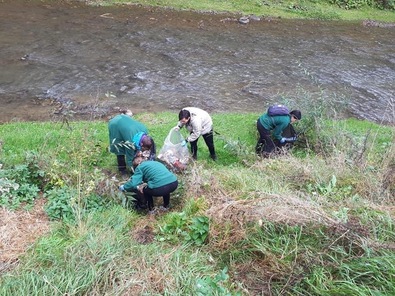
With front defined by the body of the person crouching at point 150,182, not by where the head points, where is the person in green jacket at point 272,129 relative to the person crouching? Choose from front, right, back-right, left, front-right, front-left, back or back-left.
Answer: back-right

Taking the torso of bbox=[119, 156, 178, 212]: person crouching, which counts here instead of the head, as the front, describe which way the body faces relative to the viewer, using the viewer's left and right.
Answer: facing to the left of the viewer

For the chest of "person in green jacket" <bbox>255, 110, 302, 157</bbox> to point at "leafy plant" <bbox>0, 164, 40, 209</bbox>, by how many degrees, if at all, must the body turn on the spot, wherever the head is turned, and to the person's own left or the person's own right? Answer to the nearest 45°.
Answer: approximately 135° to the person's own right

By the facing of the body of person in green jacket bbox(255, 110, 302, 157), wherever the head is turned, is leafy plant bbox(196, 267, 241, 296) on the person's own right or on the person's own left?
on the person's own right

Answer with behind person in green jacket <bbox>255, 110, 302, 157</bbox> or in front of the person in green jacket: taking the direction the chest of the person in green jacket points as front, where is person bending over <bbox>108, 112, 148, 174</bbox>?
behind

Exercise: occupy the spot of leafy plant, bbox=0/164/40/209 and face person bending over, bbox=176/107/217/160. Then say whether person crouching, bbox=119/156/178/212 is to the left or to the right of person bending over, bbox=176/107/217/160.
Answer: right

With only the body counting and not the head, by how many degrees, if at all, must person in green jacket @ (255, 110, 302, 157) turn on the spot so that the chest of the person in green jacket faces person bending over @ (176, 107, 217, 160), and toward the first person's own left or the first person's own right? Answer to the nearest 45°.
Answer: approximately 135° to the first person's own right

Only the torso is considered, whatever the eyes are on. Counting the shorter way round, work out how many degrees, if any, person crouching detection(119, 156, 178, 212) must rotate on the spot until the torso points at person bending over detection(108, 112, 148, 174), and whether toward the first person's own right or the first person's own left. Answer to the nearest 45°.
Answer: approximately 90° to the first person's own right

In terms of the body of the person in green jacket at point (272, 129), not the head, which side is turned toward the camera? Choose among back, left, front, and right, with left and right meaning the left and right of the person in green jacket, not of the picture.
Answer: right

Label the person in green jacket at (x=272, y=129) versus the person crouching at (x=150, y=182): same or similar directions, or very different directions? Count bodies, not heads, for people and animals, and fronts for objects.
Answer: very different directions

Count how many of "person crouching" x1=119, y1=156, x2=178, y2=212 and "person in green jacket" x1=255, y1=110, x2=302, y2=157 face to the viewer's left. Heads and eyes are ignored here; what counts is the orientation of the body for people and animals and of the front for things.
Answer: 1

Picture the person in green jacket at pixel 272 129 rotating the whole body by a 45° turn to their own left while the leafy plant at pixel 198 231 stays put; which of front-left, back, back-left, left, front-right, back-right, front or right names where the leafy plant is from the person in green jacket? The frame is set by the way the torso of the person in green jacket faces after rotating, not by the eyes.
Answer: back-right
